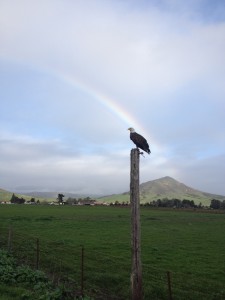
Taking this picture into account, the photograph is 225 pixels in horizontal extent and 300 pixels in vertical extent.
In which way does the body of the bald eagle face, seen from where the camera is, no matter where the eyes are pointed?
to the viewer's left
